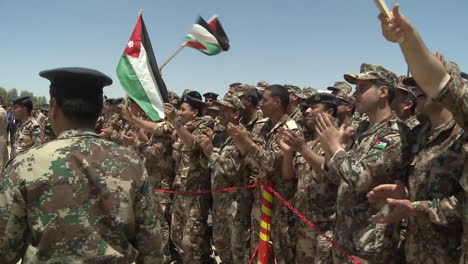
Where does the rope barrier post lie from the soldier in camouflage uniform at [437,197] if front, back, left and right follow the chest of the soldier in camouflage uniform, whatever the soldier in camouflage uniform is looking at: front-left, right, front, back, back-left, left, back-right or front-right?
front-right

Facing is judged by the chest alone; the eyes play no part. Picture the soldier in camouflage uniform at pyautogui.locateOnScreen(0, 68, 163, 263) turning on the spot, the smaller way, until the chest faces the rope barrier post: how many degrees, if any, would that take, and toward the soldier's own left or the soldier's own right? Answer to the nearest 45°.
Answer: approximately 45° to the soldier's own right

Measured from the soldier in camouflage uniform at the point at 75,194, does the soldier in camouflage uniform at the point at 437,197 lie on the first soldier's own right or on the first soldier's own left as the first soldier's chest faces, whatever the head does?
on the first soldier's own right

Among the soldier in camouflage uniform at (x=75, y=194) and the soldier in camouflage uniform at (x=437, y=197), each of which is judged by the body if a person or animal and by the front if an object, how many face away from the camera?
1

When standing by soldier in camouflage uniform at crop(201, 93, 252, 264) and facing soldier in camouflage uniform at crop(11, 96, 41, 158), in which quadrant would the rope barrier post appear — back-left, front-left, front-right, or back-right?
back-left

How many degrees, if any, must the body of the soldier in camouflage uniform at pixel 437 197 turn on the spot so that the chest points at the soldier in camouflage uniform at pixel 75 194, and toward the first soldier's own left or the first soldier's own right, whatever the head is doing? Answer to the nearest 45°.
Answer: approximately 45° to the first soldier's own left

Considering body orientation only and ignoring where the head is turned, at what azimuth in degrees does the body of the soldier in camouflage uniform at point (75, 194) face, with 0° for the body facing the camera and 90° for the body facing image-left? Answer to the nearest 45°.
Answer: approximately 180°

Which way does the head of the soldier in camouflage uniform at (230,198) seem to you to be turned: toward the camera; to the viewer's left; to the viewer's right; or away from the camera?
to the viewer's left

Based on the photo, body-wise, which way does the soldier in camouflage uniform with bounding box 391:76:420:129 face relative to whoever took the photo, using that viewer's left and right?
facing to the left of the viewer

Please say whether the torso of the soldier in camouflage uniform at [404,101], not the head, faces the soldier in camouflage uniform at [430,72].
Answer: no

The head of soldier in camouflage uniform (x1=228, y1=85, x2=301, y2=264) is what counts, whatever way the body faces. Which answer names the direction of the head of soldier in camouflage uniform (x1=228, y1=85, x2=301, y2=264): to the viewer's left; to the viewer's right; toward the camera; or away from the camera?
to the viewer's left

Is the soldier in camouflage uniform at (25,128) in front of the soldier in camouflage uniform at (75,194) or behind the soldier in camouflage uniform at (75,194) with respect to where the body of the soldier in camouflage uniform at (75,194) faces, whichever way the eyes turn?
in front

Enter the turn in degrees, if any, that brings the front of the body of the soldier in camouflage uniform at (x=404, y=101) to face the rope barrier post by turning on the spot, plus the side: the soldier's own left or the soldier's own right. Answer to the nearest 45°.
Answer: approximately 45° to the soldier's own left

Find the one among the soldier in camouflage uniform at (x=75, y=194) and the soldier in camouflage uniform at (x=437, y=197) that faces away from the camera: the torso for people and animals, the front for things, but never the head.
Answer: the soldier in camouflage uniform at (x=75, y=194)

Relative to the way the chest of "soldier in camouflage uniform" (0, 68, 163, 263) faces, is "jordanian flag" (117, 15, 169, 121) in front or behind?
in front

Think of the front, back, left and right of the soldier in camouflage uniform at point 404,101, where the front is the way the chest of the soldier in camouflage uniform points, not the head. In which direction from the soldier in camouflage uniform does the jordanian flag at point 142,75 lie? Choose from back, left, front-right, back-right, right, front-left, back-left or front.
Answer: front

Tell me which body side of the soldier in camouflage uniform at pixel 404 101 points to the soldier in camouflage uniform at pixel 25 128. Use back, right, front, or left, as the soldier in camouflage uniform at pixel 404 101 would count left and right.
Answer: front

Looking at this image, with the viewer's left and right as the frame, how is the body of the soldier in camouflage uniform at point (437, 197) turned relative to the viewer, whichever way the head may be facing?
facing to the left of the viewer
